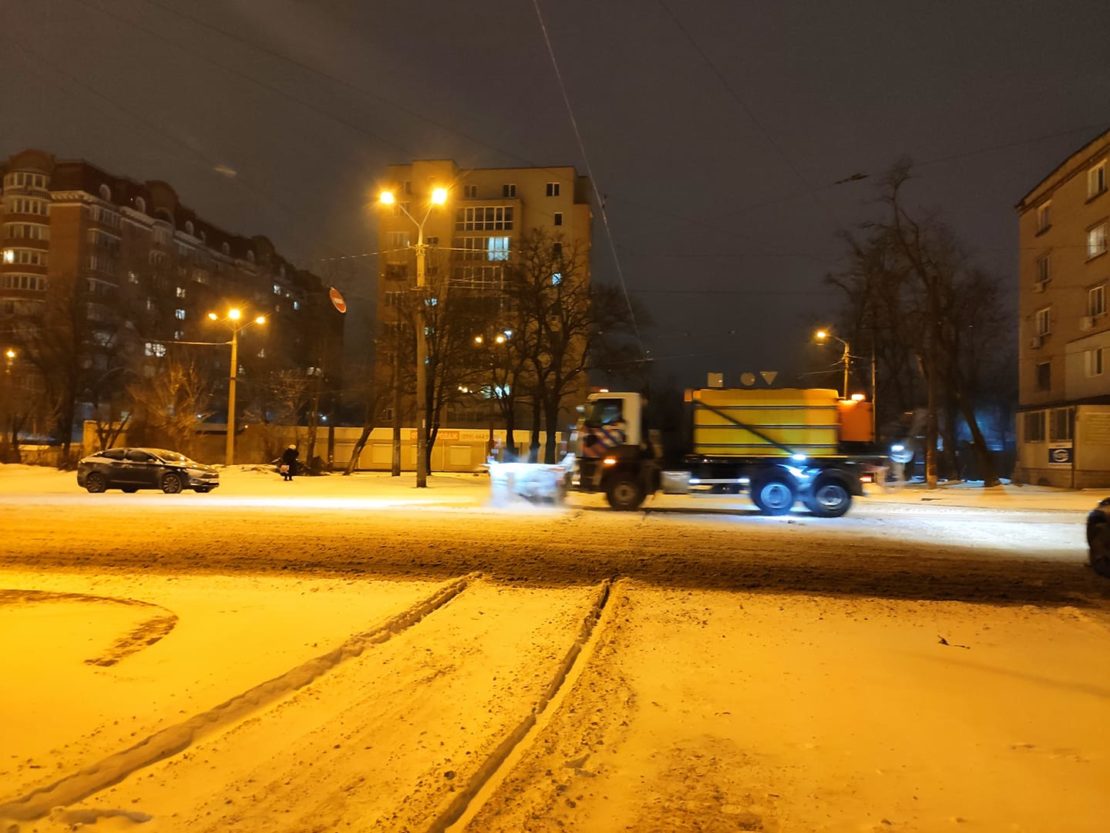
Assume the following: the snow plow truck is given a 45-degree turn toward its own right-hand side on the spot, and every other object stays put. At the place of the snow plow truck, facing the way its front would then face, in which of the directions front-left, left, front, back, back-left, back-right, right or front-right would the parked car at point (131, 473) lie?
front-left

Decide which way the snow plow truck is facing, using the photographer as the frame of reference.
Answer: facing to the left of the viewer

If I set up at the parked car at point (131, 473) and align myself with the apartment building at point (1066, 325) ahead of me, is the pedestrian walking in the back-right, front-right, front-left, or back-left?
front-left

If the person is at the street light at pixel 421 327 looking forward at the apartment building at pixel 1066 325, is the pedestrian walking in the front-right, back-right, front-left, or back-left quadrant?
back-left

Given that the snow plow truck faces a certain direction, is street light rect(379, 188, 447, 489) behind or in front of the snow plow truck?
in front

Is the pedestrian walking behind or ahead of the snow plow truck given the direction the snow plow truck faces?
ahead

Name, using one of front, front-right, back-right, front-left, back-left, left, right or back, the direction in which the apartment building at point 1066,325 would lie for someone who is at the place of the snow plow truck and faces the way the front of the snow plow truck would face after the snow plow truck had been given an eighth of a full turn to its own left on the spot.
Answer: back
